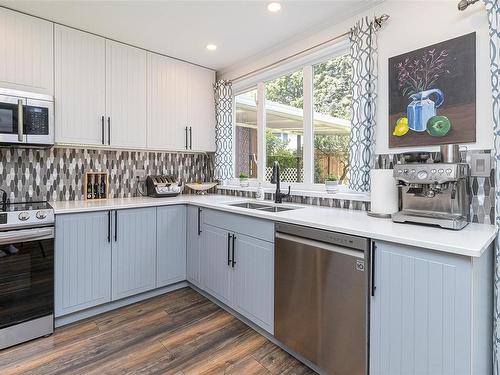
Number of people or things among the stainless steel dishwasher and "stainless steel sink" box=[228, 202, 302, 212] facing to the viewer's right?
0

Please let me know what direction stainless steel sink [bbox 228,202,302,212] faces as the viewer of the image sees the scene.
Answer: facing the viewer and to the left of the viewer

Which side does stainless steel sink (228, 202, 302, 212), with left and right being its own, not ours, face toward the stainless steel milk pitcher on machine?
left

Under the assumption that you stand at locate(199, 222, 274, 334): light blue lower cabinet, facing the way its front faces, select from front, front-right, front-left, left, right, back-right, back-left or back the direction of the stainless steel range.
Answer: front-right

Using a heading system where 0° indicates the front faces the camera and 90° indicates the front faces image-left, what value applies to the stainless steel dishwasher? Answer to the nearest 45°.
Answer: approximately 45°

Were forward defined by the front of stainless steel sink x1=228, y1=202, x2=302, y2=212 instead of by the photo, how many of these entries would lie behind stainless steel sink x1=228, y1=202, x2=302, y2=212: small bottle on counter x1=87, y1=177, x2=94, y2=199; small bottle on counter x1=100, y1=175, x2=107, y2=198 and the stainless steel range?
0

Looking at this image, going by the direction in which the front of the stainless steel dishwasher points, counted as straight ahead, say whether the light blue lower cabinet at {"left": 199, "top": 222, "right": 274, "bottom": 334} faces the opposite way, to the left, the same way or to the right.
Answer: the same way

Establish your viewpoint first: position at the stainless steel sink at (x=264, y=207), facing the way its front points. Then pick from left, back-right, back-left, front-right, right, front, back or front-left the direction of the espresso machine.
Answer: left

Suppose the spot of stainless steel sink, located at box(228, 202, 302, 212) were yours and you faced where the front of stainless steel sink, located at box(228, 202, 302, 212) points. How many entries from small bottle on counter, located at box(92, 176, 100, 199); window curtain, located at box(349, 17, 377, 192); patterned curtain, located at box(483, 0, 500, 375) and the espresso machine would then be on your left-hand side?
3

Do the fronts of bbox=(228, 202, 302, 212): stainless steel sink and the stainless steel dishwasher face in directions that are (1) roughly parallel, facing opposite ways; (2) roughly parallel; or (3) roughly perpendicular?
roughly parallel

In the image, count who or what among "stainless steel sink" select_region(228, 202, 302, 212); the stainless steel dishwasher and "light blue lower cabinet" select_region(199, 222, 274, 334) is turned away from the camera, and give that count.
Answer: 0

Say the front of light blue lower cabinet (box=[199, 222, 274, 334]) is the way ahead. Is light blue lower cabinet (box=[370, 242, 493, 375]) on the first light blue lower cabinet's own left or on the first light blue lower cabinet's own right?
on the first light blue lower cabinet's own left

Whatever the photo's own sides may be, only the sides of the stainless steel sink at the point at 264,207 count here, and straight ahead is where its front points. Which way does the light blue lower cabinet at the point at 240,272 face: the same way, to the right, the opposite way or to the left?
the same way

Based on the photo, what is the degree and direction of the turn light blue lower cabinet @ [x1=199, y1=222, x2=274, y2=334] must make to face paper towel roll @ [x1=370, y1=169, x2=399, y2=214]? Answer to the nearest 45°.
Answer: approximately 90° to its left

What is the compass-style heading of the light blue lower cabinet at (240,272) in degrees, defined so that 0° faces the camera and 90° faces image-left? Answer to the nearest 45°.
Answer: approximately 45°
